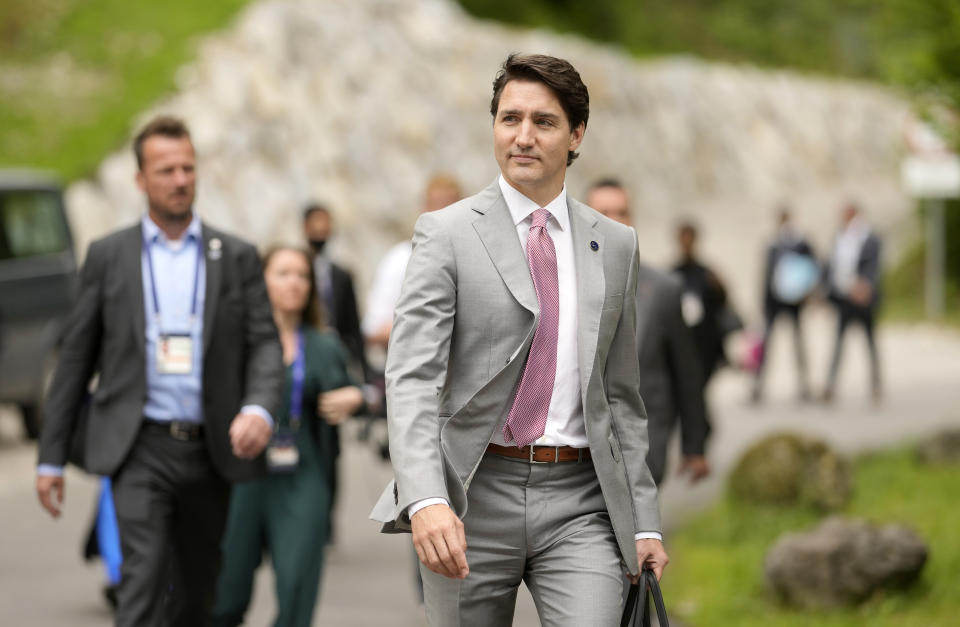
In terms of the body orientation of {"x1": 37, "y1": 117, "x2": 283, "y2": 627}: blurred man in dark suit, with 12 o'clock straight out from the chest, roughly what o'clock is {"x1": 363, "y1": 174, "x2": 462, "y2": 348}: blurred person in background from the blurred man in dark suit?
The blurred person in background is roughly at 7 o'clock from the blurred man in dark suit.

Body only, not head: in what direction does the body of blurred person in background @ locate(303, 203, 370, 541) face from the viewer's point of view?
toward the camera

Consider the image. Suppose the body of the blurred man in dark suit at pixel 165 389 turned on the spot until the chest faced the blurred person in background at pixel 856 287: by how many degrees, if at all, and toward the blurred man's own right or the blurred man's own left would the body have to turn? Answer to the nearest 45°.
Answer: approximately 135° to the blurred man's own left

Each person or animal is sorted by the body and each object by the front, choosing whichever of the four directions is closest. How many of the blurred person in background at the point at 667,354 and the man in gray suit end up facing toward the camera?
2

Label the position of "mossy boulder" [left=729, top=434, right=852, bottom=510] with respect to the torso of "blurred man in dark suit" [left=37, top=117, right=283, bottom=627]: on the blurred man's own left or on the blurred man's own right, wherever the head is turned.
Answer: on the blurred man's own left

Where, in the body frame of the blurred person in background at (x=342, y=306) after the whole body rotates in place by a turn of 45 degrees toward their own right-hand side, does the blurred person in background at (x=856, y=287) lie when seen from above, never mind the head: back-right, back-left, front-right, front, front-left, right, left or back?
back

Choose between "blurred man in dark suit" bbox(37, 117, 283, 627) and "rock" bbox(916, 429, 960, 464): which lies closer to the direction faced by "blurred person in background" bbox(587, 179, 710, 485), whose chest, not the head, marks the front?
the blurred man in dark suit

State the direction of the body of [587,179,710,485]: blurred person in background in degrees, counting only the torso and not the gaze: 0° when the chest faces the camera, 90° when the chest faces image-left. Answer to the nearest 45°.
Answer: approximately 0°

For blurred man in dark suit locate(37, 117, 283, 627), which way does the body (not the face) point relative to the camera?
toward the camera
